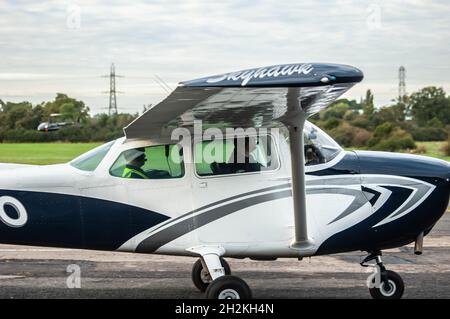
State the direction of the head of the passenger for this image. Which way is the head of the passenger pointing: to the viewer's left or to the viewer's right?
to the viewer's right

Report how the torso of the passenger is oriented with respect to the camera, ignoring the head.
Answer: to the viewer's right

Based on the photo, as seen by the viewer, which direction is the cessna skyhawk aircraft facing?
to the viewer's right

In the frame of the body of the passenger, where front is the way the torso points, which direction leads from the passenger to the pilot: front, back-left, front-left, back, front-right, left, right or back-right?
front
